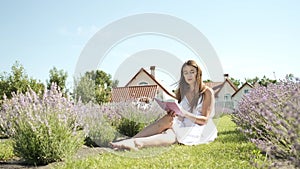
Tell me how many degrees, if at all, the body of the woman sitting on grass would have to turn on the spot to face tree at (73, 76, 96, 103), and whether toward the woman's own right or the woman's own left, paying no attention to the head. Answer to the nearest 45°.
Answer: approximately 135° to the woman's own right

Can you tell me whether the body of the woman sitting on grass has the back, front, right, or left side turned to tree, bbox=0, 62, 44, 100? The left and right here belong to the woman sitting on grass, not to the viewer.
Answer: right

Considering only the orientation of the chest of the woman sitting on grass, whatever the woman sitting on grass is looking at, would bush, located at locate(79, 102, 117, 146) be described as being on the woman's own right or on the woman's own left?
on the woman's own right

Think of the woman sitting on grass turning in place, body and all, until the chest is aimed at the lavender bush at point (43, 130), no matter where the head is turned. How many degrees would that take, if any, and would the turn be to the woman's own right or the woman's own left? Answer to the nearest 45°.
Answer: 0° — they already face it

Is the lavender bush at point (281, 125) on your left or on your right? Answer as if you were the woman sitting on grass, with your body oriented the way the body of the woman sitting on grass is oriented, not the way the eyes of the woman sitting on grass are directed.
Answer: on your left

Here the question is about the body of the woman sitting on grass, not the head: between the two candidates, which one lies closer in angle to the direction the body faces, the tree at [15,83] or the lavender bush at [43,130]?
the lavender bush

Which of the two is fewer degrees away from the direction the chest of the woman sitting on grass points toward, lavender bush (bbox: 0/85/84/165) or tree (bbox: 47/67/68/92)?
the lavender bush

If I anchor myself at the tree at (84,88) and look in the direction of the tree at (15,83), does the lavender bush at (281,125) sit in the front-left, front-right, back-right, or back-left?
back-left

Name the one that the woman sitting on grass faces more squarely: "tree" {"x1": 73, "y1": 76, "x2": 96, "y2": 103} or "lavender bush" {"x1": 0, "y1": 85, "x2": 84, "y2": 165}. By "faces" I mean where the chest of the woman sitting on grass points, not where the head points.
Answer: the lavender bush

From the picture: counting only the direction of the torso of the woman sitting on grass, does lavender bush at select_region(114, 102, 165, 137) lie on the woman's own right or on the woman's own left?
on the woman's own right

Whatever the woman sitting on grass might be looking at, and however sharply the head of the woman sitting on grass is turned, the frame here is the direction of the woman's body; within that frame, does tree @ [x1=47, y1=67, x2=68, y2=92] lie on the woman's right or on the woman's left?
on the woman's right

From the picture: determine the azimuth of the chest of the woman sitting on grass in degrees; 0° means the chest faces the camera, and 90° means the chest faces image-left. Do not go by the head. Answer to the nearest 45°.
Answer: approximately 45°
